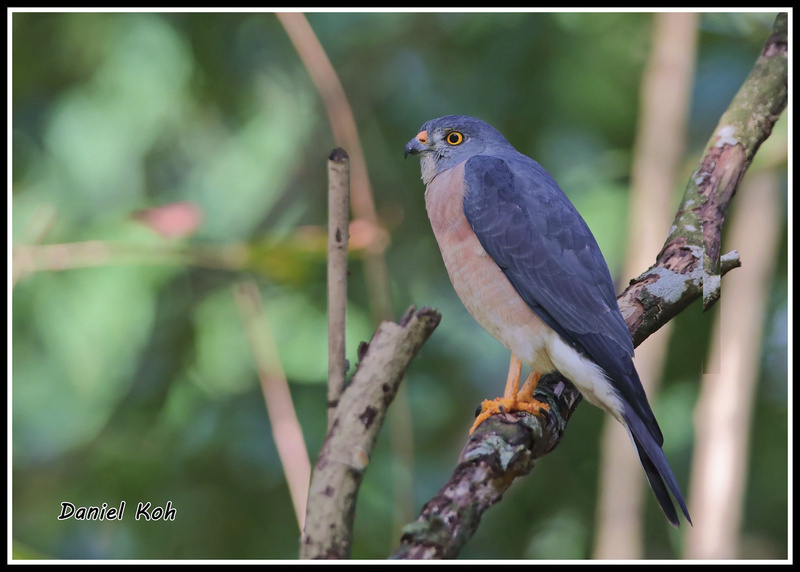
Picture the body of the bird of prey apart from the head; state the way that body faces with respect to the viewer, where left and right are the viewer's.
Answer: facing to the left of the viewer
